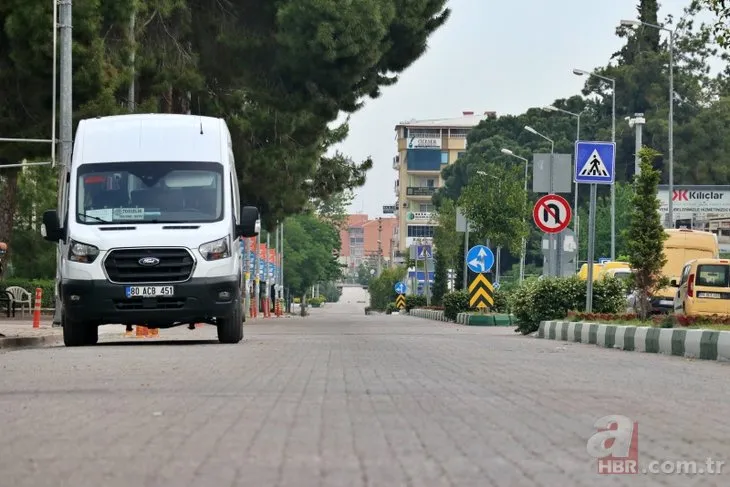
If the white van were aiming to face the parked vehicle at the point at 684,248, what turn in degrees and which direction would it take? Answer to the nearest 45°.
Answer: approximately 135° to its left

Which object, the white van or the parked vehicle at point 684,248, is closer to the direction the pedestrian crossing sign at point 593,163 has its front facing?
the white van

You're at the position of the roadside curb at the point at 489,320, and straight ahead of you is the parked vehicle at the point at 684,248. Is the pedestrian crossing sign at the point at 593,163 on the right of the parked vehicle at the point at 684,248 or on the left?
right

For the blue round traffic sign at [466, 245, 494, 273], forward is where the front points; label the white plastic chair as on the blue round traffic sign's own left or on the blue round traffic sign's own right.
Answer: on the blue round traffic sign's own right

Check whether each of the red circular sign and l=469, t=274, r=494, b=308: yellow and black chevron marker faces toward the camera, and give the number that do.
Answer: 2

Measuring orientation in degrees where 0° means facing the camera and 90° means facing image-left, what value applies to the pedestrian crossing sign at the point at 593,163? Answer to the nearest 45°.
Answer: approximately 0°

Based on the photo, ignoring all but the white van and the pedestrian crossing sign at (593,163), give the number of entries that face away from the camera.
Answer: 0
